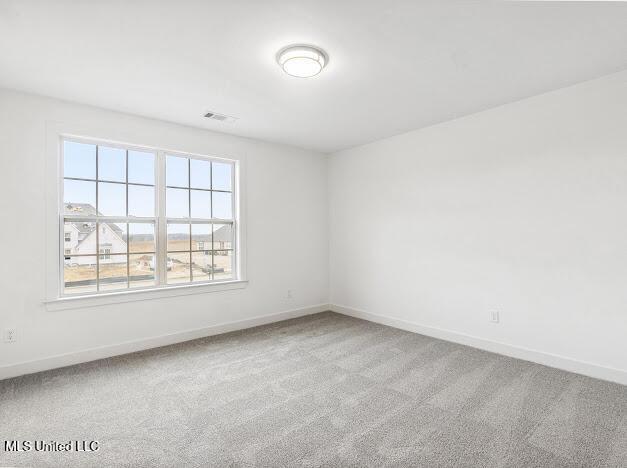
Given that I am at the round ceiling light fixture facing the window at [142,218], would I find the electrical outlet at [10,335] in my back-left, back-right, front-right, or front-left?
front-left

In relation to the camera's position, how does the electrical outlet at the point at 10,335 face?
facing the viewer

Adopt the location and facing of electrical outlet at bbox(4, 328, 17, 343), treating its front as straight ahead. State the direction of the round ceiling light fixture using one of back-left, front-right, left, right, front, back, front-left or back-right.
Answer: front-left
